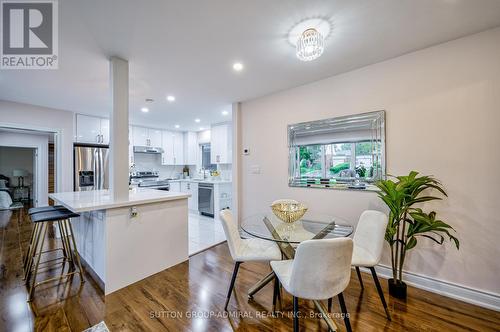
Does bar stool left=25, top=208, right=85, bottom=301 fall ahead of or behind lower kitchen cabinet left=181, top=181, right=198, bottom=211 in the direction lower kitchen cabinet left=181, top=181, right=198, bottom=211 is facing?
ahead

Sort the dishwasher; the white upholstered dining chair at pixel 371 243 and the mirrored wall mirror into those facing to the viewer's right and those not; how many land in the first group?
0

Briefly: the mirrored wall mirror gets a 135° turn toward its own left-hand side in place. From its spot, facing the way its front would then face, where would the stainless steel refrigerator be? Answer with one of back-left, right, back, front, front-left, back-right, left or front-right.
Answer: back

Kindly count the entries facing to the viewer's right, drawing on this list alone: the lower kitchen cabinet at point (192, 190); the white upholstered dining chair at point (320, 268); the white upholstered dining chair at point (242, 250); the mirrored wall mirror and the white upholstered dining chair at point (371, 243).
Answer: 1

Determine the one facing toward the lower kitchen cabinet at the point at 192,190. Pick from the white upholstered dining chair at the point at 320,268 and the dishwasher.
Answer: the white upholstered dining chair

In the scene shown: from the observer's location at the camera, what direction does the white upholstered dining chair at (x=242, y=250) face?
facing to the right of the viewer

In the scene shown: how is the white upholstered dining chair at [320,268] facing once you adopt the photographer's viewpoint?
facing away from the viewer and to the left of the viewer

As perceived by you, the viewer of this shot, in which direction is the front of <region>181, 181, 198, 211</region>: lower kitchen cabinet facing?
facing the viewer and to the left of the viewer

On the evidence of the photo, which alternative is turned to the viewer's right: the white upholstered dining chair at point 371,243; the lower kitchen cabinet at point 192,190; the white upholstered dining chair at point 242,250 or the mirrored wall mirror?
the white upholstered dining chair at point 242,250

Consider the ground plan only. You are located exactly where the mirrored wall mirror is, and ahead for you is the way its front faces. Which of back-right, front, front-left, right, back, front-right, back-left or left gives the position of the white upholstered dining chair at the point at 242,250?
front

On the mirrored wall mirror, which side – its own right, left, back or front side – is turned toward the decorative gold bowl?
front

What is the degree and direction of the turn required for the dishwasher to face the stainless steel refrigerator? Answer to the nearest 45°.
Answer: approximately 45° to its right

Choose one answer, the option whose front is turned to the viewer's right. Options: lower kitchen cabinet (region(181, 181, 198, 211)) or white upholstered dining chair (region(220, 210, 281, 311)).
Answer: the white upholstered dining chair

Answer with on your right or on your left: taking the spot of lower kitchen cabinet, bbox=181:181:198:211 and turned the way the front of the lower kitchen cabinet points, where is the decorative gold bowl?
on your left

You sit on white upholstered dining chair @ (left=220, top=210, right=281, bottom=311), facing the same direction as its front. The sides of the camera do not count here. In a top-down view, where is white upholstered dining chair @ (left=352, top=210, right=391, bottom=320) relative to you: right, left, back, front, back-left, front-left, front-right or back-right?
front

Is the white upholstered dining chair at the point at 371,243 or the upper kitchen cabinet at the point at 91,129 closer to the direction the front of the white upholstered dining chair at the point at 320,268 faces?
the upper kitchen cabinet

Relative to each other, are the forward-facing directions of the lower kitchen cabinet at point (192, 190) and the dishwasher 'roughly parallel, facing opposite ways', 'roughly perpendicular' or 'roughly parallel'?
roughly parallel
